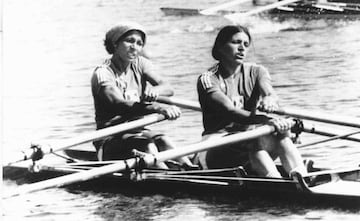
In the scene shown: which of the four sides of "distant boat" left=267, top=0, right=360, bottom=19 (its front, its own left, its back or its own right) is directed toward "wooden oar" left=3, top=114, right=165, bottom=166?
left

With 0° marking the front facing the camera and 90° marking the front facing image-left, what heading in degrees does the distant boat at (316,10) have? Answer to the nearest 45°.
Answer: approximately 90°

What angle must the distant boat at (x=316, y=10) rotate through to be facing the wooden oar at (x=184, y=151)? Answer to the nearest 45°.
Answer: approximately 90° to its left

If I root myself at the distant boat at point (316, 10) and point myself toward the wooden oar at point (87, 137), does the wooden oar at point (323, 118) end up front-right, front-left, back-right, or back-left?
front-left

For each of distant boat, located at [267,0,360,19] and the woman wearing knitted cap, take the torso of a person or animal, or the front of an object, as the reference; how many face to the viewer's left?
1

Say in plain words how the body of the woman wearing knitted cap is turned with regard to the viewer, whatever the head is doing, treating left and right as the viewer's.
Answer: facing the viewer and to the right of the viewer

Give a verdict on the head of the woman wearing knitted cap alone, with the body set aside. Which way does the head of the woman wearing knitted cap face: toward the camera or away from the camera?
toward the camera

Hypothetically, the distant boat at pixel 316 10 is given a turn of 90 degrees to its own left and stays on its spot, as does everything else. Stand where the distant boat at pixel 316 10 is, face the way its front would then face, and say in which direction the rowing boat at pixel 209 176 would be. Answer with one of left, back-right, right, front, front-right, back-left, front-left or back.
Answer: front
